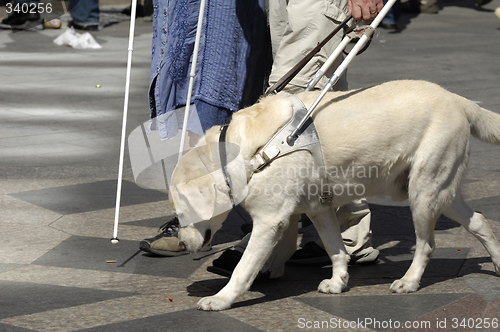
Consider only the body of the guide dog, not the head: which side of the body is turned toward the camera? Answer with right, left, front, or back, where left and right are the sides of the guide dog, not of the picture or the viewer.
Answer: left
